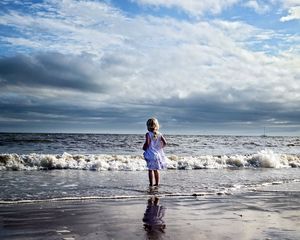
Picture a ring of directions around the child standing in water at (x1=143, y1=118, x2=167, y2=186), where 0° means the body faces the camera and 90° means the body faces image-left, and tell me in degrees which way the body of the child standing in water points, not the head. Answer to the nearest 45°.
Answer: approximately 180°
